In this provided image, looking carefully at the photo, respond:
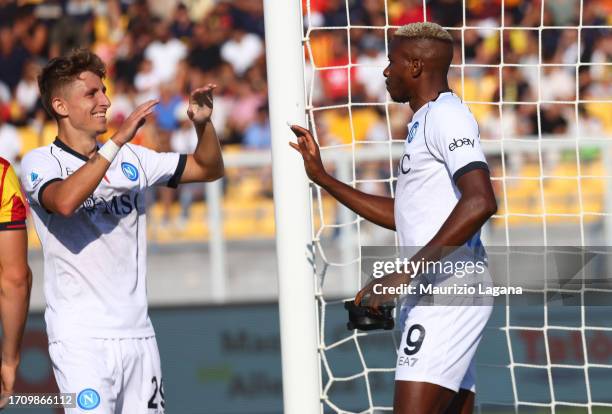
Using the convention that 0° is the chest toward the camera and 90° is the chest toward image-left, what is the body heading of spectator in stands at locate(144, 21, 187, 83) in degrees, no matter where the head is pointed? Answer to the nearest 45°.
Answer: approximately 0°

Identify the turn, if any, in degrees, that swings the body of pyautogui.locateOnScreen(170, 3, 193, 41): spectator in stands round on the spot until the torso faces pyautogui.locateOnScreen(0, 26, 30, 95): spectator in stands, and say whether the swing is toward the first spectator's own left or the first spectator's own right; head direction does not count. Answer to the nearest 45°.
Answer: approximately 90° to the first spectator's own right

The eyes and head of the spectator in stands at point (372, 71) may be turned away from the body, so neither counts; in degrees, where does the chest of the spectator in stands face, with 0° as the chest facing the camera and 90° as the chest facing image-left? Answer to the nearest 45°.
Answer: approximately 0°

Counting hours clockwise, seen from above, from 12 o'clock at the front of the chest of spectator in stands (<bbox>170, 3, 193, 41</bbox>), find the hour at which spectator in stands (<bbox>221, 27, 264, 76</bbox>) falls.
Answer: spectator in stands (<bbox>221, 27, 264, 76</bbox>) is roughly at 10 o'clock from spectator in stands (<bbox>170, 3, 193, 41</bbox>).

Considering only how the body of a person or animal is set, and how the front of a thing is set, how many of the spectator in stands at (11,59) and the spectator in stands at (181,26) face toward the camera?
2

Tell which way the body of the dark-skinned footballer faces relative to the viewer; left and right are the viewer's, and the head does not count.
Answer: facing to the left of the viewer
